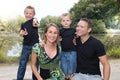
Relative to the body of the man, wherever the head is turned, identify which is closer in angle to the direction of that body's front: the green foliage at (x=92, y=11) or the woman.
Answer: the woman

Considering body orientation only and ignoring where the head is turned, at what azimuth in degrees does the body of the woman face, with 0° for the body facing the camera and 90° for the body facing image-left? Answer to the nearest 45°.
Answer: approximately 315°

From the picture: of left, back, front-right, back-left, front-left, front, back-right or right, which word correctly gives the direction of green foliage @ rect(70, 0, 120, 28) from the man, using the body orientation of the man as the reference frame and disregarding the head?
back-right

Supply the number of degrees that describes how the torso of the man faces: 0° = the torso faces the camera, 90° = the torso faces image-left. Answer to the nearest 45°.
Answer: approximately 45°

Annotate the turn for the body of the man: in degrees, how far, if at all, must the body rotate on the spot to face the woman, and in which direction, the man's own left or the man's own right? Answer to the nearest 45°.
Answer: approximately 45° to the man's own right

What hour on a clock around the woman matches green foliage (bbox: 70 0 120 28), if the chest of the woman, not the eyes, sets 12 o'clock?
The green foliage is roughly at 8 o'clock from the woman.
